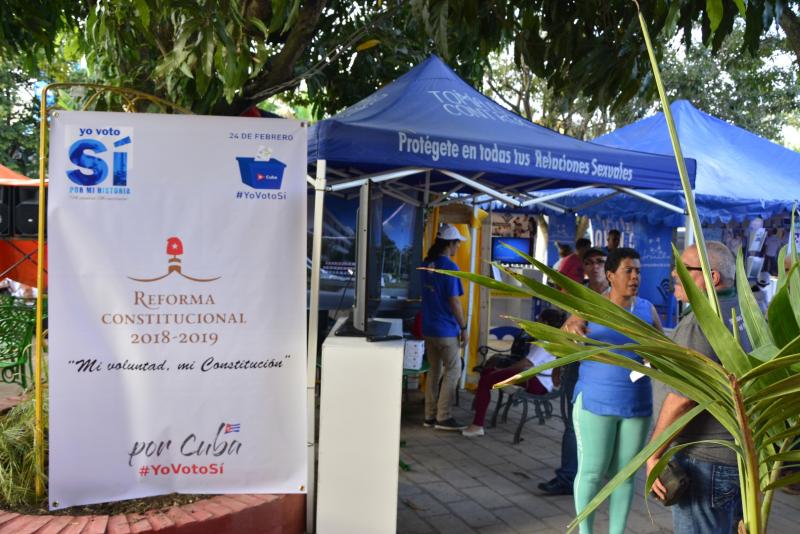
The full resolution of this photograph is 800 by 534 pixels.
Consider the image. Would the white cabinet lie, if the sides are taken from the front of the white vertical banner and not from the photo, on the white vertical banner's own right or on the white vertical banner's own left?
on the white vertical banner's own left

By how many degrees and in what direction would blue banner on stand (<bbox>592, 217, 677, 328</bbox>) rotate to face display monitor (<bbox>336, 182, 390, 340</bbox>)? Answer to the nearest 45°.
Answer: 0° — it already faces it

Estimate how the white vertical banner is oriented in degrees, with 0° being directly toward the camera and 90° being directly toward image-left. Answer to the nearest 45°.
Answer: approximately 0°

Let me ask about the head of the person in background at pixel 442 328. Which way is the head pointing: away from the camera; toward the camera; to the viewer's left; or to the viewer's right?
to the viewer's right

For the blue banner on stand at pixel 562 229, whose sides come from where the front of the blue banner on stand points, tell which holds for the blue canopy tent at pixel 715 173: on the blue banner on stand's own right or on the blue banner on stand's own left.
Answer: on the blue banner on stand's own left

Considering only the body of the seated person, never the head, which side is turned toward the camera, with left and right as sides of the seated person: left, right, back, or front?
left

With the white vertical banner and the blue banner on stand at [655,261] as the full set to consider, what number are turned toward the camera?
2

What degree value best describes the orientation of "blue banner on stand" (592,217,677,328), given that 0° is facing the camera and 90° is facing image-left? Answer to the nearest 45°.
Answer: approximately 0°

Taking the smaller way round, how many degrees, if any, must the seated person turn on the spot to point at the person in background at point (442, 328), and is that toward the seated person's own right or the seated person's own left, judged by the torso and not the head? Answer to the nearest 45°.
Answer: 0° — they already face them

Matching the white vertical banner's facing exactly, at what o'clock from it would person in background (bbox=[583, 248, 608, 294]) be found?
The person in background is roughly at 8 o'clock from the white vertical banner.

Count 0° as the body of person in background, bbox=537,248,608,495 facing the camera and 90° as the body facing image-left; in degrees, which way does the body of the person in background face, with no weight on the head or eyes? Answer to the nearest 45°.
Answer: approximately 45°

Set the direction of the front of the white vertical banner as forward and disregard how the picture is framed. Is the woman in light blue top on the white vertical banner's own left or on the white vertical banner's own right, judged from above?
on the white vertical banner's own left

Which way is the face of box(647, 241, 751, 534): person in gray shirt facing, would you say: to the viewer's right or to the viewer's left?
to the viewer's left
